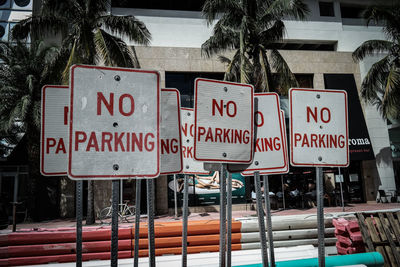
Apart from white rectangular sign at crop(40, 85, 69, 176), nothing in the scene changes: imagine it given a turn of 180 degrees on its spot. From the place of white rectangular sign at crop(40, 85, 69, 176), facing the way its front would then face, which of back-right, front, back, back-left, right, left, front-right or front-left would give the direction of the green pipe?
right

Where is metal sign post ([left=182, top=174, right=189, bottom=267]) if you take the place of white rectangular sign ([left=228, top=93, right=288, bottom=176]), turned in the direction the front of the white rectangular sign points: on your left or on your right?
on your right

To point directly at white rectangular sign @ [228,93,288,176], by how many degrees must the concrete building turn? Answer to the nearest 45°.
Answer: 0° — it already faces it

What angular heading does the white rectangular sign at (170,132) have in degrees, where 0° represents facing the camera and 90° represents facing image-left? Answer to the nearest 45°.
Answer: approximately 0°

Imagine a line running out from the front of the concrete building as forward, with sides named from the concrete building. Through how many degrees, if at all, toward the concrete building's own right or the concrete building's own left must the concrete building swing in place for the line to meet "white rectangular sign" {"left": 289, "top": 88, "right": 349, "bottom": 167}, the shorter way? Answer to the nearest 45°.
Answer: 0° — it already faces it

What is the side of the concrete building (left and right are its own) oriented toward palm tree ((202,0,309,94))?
front

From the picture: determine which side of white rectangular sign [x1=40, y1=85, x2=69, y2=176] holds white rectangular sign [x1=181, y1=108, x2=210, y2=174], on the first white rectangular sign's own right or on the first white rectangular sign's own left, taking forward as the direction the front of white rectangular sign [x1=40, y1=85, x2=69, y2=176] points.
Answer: on the first white rectangular sign's own left

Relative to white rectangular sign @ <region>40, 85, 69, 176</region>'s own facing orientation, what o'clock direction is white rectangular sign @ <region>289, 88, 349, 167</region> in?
white rectangular sign @ <region>289, 88, 349, 167</region> is roughly at 10 o'clock from white rectangular sign @ <region>40, 85, 69, 176</region>.

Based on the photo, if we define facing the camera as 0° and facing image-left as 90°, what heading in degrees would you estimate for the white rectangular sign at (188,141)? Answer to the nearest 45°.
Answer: approximately 0°
